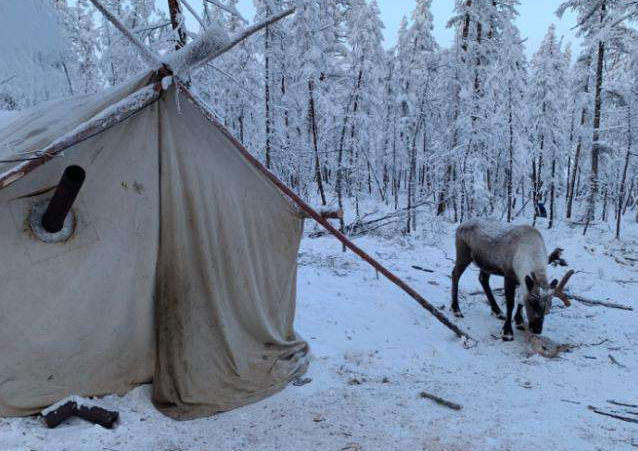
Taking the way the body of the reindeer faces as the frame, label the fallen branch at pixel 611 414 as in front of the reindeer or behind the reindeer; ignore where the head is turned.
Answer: in front

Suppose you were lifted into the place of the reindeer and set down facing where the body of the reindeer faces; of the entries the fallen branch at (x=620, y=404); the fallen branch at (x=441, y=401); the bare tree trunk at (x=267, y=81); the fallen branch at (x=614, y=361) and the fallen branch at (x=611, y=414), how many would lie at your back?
1

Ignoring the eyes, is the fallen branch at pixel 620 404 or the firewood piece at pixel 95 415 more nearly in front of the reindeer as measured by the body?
the fallen branch

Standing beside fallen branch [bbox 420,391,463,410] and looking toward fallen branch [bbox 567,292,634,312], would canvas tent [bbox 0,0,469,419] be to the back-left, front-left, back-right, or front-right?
back-left

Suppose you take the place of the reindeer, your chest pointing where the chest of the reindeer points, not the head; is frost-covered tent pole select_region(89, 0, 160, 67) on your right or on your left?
on your right

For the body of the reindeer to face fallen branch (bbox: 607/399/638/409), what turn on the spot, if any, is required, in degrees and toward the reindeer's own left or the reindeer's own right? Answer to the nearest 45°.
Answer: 0° — it already faces it

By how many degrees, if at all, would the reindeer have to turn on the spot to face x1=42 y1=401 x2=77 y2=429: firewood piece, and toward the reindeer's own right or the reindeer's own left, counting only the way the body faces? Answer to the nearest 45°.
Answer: approximately 90° to the reindeer's own right

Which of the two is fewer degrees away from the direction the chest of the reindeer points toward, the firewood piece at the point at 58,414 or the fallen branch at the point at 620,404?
the fallen branch

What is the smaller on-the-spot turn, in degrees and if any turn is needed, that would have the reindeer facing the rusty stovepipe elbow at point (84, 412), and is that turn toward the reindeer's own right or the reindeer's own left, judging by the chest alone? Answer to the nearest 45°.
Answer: approximately 90° to the reindeer's own right

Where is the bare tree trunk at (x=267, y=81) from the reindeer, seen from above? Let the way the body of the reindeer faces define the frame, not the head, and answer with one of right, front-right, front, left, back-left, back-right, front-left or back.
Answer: back

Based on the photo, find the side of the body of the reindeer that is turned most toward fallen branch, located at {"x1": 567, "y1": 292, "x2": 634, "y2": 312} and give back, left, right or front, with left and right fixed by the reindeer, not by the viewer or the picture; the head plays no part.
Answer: left

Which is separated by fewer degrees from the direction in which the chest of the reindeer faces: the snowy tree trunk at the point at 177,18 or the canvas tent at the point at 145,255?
the canvas tent

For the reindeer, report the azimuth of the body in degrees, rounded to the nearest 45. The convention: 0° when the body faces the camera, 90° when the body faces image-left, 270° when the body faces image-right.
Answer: approximately 315°
